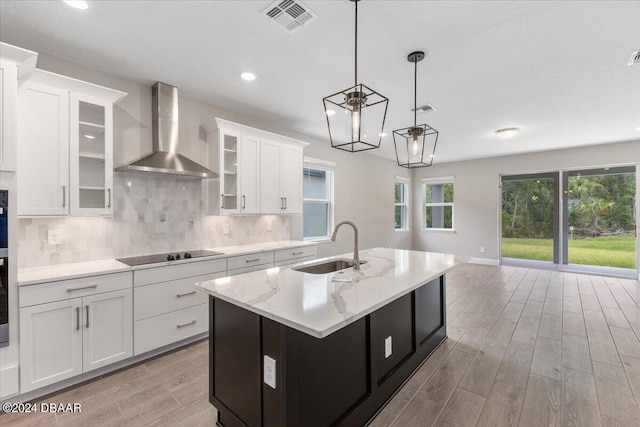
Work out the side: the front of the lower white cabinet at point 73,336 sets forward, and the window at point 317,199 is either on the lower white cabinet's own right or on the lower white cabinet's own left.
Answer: on the lower white cabinet's own left

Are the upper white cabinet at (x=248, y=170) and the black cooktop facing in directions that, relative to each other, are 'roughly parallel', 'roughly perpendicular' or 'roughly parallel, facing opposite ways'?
roughly parallel

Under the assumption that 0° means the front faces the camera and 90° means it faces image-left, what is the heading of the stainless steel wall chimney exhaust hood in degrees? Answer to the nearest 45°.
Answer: approximately 315°

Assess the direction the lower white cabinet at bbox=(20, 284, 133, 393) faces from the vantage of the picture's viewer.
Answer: facing the viewer and to the right of the viewer

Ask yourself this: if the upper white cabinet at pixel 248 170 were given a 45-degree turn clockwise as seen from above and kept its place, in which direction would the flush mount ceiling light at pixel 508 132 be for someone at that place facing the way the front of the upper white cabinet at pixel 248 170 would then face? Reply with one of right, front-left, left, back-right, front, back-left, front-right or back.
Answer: left

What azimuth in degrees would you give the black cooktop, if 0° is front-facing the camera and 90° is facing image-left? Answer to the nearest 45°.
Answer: approximately 315°

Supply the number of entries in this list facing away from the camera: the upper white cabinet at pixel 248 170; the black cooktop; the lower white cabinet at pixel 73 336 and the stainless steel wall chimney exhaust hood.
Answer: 0

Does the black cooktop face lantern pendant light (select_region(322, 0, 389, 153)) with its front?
yes
